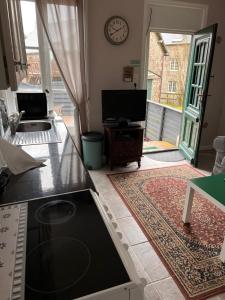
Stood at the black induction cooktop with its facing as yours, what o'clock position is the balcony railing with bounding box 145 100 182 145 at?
The balcony railing is roughly at 10 o'clock from the black induction cooktop.

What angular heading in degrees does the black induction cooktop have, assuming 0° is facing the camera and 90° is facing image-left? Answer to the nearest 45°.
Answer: approximately 270°

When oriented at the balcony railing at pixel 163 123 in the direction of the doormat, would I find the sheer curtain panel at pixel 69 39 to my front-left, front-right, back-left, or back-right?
front-right

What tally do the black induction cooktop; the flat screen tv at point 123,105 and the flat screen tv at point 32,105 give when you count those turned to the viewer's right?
1

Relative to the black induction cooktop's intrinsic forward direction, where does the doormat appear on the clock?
The doormat is roughly at 10 o'clock from the black induction cooktop.

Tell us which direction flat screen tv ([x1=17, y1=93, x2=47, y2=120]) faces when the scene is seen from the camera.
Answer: facing the viewer

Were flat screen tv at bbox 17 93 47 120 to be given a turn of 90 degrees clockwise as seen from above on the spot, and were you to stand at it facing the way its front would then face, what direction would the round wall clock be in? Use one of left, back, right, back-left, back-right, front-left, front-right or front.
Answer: back

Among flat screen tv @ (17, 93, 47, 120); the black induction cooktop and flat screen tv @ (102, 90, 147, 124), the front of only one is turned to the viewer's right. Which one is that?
the black induction cooktop

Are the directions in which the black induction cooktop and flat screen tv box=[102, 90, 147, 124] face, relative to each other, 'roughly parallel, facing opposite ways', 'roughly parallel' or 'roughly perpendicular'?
roughly perpendicular

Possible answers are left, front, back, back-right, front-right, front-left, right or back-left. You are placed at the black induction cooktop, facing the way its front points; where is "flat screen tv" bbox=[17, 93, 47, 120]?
left

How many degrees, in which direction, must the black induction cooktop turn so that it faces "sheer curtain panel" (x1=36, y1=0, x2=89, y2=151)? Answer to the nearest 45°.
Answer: approximately 90° to its left

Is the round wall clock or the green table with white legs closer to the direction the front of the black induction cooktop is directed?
the green table with white legs
